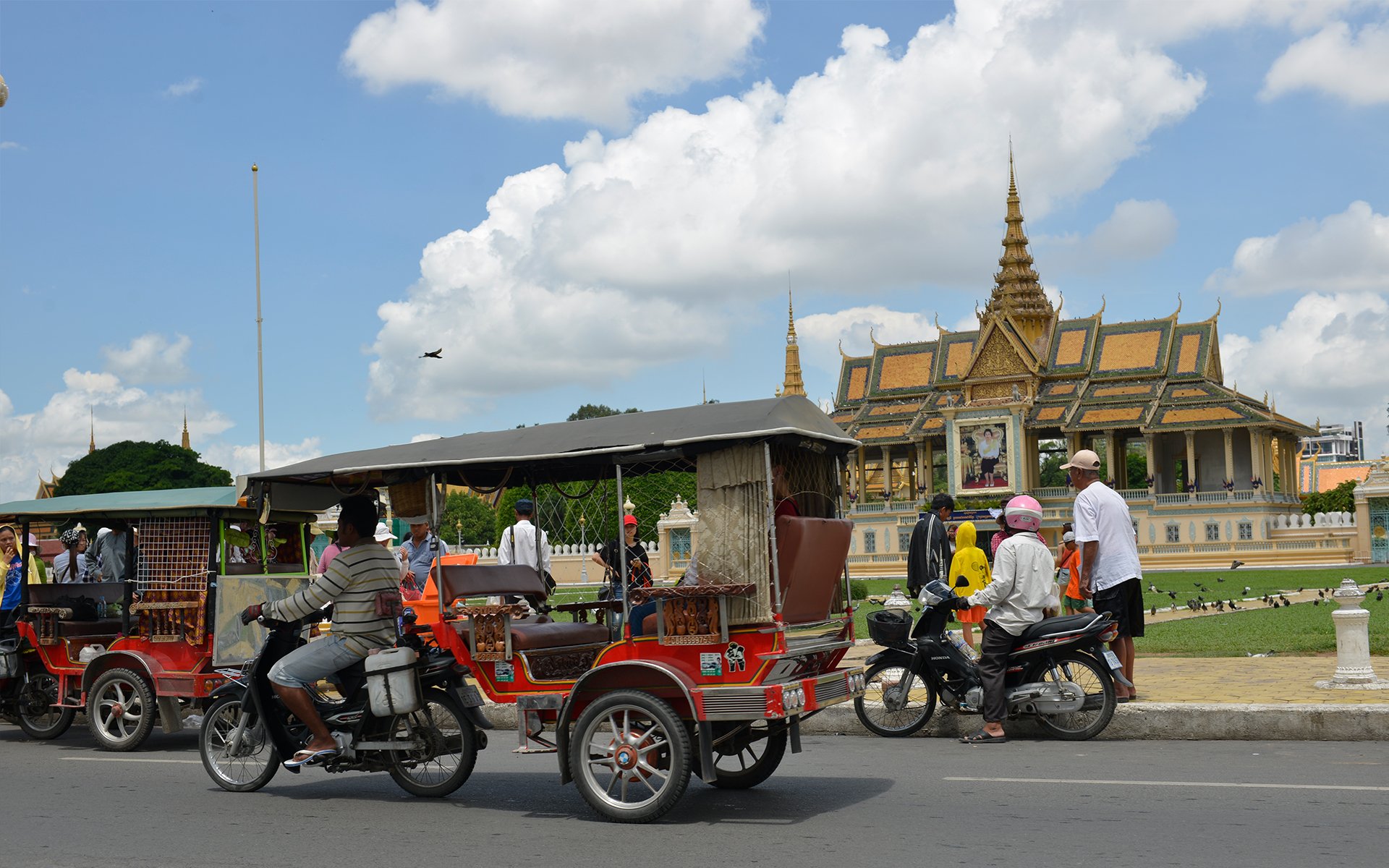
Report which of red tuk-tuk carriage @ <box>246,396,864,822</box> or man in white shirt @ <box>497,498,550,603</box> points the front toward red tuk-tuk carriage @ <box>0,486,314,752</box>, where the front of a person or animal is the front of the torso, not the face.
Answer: red tuk-tuk carriage @ <box>246,396,864,822</box>

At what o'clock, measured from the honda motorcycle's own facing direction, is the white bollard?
The white bollard is roughly at 5 o'clock from the honda motorcycle.

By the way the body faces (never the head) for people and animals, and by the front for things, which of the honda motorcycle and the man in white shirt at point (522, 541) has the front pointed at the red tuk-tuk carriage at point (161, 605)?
the honda motorcycle

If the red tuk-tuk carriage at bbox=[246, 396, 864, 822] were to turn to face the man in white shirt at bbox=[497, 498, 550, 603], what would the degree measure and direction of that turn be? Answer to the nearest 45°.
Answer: approximately 45° to its right

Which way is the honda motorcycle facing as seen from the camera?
to the viewer's left

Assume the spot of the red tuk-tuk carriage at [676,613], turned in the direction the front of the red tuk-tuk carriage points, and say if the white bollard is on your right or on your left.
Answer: on your right

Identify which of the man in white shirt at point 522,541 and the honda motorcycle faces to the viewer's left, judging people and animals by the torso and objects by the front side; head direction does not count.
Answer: the honda motorcycle
